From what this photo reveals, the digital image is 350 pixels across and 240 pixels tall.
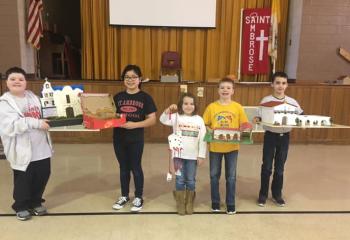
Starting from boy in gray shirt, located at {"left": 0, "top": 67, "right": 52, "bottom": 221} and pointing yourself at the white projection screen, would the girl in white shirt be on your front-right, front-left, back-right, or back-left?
front-right

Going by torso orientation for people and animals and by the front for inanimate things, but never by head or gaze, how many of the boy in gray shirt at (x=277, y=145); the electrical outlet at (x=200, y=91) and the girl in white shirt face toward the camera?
3

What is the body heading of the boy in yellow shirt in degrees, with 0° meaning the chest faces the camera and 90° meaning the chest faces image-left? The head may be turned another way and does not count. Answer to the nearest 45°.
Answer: approximately 0°

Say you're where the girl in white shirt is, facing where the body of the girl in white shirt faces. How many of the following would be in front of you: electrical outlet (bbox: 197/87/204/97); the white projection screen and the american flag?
0

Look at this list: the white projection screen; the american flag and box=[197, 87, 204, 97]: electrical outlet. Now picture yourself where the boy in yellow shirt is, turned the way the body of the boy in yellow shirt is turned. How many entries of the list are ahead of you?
0

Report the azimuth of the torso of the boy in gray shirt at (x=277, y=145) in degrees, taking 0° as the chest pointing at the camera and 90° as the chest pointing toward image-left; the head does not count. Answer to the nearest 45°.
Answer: approximately 0°

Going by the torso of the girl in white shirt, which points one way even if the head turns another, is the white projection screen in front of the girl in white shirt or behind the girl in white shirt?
behind

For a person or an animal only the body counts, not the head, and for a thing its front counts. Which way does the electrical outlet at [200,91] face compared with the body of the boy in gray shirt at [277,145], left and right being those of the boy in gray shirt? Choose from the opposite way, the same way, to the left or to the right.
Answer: the same way

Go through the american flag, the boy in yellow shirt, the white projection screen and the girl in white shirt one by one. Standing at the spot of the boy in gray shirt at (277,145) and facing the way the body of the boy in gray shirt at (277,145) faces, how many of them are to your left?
0

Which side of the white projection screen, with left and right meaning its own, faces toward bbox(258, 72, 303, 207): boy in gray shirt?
front

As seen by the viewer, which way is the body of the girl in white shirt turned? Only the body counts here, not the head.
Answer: toward the camera

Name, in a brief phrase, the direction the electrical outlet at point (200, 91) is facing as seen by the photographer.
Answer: facing the viewer

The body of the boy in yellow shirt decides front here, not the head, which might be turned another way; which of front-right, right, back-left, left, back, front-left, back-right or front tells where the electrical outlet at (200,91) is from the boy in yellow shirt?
back

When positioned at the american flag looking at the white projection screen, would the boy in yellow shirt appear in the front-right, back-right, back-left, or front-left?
front-right

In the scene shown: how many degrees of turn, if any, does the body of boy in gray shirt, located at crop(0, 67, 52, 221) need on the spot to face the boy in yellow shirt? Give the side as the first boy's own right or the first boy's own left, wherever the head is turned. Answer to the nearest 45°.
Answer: approximately 45° to the first boy's own left

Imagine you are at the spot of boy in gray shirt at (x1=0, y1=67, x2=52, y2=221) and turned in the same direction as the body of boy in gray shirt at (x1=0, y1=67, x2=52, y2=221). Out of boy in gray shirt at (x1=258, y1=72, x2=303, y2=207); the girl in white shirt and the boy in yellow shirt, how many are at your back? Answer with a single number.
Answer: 0

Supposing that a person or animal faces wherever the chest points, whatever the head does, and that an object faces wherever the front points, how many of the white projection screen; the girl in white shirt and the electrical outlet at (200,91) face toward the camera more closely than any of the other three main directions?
3
